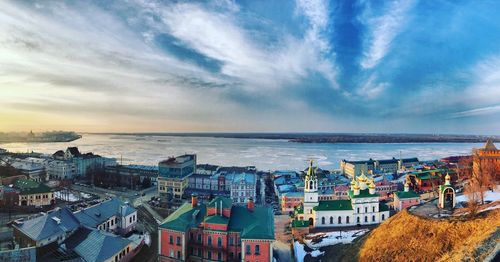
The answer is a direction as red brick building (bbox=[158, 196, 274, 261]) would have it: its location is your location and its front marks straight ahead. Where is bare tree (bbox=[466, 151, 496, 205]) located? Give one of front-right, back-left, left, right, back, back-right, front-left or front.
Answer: left

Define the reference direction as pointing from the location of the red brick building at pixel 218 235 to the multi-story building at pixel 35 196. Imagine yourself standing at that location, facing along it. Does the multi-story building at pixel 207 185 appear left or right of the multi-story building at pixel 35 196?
right

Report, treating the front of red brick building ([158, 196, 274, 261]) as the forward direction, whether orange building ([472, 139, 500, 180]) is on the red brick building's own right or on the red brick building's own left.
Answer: on the red brick building's own left

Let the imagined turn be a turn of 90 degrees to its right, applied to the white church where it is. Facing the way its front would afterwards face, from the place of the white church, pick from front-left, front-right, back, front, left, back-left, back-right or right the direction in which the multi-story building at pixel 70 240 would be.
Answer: back-left

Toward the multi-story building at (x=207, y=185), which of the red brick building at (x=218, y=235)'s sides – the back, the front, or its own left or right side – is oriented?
back

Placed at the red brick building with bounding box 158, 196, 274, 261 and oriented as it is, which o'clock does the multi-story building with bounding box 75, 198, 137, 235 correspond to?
The multi-story building is roughly at 4 o'clock from the red brick building.

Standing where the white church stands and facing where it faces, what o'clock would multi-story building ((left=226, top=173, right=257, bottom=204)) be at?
The multi-story building is roughly at 1 o'clock from the white church.

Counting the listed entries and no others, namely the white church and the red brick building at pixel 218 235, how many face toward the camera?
1

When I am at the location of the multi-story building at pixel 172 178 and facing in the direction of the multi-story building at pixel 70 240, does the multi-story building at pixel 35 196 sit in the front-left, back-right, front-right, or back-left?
front-right

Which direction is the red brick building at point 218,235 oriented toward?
toward the camera

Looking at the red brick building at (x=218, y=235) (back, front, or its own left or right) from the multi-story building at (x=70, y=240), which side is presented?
right

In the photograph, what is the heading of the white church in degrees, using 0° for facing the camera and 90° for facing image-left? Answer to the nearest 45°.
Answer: approximately 90°

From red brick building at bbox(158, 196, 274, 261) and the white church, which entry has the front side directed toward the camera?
the red brick building

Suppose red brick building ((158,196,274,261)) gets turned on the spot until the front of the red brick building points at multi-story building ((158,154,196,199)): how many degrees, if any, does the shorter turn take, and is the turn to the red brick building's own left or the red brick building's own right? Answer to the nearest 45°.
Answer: approximately 180°

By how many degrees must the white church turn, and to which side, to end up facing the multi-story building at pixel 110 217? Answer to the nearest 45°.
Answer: approximately 45° to its left

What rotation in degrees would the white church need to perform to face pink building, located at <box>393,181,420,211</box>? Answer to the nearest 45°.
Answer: approximately 135° to its right

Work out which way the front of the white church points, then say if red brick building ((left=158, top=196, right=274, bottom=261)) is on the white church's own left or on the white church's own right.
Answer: on the white church's own left
